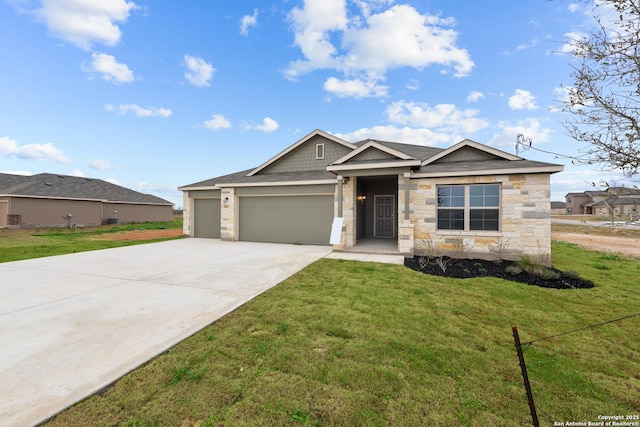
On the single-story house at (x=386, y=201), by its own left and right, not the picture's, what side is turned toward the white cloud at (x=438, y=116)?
back

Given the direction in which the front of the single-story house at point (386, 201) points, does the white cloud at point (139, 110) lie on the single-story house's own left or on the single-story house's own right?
on the single-story house's own right

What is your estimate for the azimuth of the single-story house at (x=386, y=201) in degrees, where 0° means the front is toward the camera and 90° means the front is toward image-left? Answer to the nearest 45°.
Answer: approximately 0°
